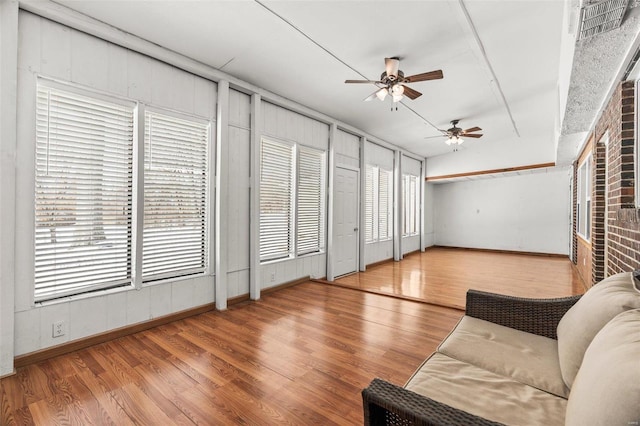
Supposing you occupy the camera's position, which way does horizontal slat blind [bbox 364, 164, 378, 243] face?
facing the viewer and to the right of the viewer

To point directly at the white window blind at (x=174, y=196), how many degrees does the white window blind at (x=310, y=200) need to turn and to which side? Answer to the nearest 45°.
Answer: approximately 90° to its right

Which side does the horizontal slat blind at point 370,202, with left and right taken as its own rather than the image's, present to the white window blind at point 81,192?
right

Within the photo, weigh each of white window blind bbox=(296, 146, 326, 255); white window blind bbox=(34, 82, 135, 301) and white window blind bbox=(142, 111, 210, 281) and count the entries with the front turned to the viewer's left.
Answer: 0

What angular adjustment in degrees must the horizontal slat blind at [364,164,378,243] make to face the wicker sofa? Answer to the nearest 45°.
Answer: approximately 45° to its right

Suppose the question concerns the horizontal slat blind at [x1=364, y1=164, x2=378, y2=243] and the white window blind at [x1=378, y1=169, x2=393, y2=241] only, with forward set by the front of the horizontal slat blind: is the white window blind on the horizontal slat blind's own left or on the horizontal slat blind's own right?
on the horizontal slat blind's own left

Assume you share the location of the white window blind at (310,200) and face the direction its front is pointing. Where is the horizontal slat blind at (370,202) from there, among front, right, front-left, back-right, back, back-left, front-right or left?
left

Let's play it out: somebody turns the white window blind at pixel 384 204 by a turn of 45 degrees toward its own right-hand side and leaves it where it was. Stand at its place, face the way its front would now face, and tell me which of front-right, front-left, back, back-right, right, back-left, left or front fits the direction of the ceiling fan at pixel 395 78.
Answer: front

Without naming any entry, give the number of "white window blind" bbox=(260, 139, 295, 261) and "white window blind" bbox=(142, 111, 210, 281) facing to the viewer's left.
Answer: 0

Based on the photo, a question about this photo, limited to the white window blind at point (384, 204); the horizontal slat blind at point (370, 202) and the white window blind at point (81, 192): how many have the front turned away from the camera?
0

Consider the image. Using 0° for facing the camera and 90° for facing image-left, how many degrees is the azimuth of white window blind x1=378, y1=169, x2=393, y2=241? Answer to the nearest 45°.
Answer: approximately 315°

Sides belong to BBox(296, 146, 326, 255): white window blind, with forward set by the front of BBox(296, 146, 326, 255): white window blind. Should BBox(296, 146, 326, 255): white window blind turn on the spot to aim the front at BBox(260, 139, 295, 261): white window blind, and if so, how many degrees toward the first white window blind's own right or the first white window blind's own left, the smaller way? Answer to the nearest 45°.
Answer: approximately 90° to the first white window blind's own right

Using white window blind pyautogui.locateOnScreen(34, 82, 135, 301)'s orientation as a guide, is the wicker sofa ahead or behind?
ahead
